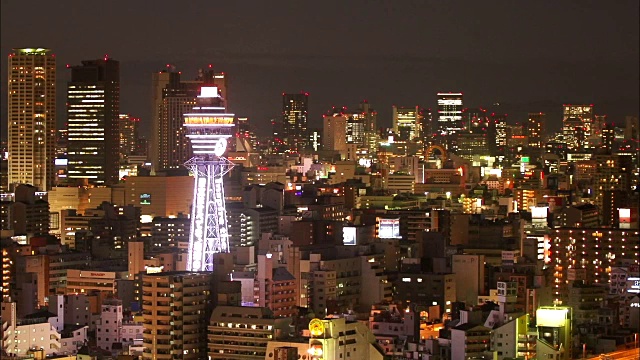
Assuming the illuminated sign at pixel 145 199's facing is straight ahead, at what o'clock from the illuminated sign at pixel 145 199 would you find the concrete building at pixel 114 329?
The concrete building is roughly at 12 o'clock from the illuminated sign.

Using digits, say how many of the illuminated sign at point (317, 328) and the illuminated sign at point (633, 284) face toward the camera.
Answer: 2

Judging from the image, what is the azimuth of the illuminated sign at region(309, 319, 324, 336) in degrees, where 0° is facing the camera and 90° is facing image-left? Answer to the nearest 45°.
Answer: approximately 0°

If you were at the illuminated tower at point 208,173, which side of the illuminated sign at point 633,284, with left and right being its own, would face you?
right

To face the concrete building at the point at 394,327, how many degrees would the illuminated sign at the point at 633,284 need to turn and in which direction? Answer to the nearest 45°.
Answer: approximately 45° to its right

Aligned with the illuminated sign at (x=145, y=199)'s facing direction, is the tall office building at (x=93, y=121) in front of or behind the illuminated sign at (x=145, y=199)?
behind

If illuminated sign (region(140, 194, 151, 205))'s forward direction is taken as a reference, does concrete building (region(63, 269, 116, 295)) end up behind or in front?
in front

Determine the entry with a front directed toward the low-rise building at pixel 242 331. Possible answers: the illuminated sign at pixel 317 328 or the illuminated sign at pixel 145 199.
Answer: the illuminated sign at pixel 145 199

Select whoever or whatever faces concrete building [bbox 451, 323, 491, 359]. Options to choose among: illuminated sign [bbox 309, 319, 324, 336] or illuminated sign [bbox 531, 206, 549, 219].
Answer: illuminated sign [bbox 531, 206, 549, 219]
